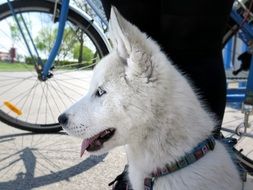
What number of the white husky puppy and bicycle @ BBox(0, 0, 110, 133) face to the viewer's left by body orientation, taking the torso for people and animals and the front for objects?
2

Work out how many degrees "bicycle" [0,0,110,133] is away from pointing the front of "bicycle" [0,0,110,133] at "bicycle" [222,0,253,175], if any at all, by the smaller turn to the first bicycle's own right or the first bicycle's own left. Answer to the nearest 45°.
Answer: approximately 135° to the first bicycle's own left

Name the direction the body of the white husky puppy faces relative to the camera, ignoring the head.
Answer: to the viewer's left

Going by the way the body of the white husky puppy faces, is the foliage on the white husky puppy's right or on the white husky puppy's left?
on the white husky puppy's right

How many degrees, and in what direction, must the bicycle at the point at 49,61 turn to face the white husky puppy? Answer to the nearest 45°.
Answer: approximately 90° to its left

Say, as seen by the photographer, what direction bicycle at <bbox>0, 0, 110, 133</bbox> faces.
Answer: facing to the left of the viewer

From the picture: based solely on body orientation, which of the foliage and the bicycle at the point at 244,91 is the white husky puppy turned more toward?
the foliage
